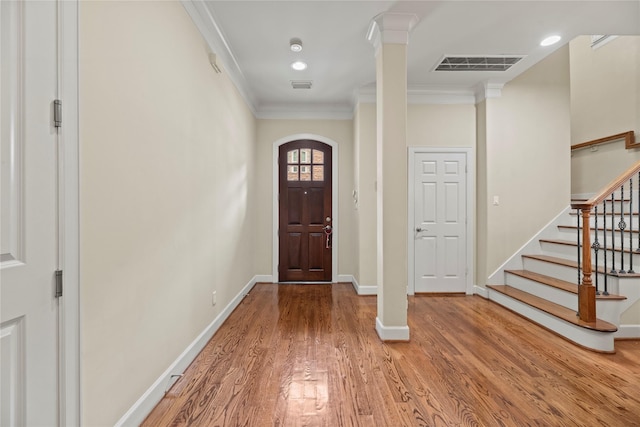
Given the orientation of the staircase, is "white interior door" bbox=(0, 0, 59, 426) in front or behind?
in front

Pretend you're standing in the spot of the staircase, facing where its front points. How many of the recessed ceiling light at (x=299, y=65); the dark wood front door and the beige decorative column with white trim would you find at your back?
0

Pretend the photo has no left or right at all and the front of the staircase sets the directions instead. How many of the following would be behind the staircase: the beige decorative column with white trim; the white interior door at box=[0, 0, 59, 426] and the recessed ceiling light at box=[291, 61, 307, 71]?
0

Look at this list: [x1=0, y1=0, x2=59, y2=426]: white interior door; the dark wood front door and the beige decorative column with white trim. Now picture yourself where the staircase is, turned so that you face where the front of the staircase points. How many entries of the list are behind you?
0

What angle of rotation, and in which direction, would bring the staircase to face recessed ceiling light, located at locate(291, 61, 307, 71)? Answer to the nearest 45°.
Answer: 0° — it already faces it

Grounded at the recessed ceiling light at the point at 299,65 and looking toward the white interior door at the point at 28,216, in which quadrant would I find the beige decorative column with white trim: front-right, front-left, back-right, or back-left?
front-left

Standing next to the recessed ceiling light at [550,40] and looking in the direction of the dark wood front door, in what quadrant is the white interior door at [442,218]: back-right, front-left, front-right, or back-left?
front-right

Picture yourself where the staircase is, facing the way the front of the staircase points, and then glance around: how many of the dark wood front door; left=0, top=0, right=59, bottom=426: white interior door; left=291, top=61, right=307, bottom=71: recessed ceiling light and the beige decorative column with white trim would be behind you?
0

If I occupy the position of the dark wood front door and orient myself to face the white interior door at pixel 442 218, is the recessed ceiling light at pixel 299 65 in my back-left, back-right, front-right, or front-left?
front-right

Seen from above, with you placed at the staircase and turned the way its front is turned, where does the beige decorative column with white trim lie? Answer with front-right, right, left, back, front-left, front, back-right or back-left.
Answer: front

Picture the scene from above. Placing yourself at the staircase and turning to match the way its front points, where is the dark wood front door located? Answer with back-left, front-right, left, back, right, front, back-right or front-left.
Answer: front-right

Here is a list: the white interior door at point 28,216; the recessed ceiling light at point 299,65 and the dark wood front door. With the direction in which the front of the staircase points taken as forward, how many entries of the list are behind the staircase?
0

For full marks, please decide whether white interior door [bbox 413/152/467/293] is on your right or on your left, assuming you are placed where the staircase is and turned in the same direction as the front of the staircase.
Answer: on your right
